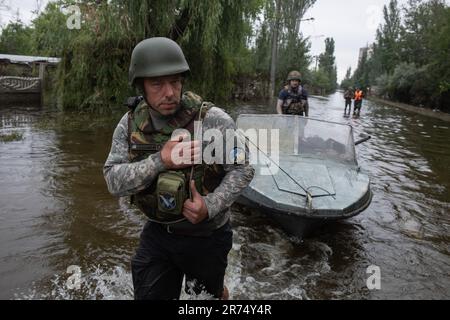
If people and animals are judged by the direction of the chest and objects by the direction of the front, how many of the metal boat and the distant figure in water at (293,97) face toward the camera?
2

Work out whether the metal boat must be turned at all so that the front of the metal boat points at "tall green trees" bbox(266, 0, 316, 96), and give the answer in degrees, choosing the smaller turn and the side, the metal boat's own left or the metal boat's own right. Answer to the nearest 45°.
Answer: approximately 180°

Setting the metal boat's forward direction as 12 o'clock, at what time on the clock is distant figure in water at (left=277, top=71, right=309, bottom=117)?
The distant figure in water is roughly at 6 o'clock from the metal boat.

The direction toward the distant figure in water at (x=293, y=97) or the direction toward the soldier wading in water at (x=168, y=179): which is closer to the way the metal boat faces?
the soldier wading in water

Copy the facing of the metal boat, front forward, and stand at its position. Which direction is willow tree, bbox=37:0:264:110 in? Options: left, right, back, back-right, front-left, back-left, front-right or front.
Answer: back-right

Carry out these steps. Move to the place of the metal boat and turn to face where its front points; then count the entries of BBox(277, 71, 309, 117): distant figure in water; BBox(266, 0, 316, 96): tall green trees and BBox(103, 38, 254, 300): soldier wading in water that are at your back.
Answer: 2

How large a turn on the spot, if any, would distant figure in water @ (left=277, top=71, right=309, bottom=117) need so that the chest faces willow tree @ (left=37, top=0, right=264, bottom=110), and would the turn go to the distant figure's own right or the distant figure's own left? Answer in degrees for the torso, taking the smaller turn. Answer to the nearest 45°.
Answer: approximately 135° to the distant figure's own right

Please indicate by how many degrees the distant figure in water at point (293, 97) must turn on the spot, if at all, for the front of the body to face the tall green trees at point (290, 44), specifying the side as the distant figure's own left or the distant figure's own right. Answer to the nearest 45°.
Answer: approximately 180°

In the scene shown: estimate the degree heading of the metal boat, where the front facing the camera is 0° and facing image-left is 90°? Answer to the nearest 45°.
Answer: approximately 0°

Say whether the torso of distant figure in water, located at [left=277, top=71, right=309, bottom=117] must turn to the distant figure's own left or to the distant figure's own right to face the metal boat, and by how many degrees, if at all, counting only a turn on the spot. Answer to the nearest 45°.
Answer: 0° — they already face it

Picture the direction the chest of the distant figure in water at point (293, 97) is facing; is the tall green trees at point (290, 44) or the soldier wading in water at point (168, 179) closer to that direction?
the soldier wading in water
